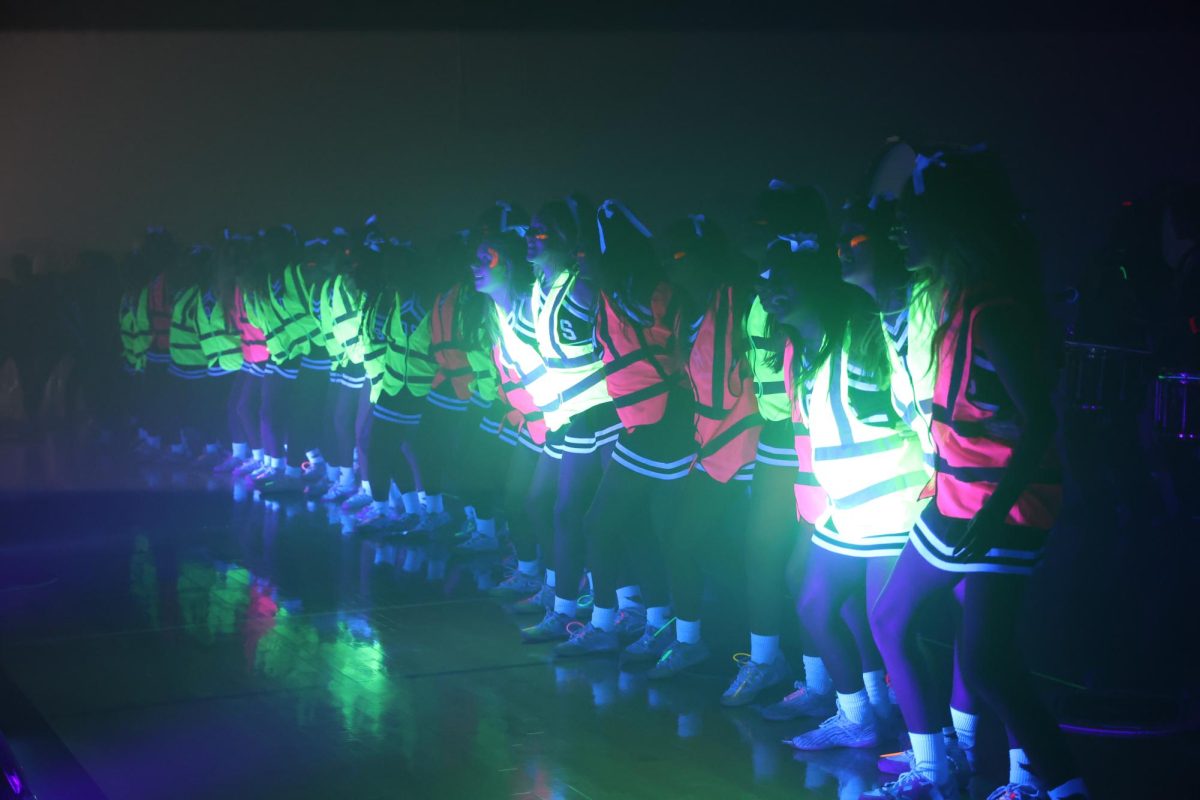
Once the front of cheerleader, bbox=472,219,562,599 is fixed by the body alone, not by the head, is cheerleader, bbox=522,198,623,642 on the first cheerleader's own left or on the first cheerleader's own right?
on the first cheerleader's own left

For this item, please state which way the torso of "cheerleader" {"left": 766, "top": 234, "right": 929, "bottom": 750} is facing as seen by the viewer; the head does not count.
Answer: to the viewer's left

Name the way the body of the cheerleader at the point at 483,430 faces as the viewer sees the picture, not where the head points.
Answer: to the viewer's left

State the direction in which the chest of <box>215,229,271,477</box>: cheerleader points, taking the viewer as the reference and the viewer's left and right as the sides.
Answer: facing to the left of the viewer

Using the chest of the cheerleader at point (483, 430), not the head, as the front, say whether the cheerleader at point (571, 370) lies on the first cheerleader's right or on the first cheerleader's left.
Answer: on the first cheerleader's left

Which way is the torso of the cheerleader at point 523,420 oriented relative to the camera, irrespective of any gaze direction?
to the viewer's left

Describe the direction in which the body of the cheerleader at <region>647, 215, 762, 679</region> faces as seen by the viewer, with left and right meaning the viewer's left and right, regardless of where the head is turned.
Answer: facing to the left of the viewer

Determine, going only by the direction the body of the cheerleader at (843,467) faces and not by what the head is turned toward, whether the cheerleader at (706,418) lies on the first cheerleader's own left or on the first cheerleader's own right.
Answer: on the first cheerleader's own right

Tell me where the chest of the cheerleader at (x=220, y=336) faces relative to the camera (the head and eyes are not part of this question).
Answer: to the viewer's left

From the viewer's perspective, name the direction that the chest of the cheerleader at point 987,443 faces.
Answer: to the viewer's left
